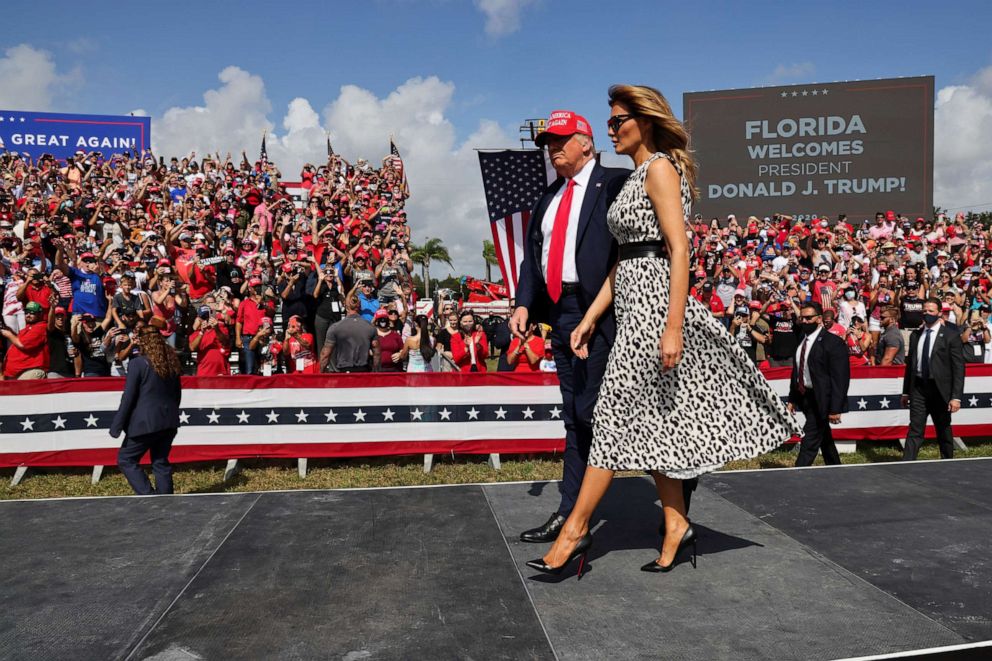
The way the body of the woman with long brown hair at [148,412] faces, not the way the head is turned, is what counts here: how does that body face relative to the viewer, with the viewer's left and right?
facing away from the viewer and to the left of the viewer

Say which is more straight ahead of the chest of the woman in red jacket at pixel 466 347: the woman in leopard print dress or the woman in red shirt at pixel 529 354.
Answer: the woman in leopard print dress

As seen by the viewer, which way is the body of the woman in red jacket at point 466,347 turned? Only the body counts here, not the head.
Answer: toward the camera

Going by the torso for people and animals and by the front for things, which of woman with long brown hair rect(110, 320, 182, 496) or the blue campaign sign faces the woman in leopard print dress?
the blue campaign sign

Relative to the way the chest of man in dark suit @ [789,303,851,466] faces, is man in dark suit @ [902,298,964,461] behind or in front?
behind

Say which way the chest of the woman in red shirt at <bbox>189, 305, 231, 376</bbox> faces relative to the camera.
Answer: toward the camera
